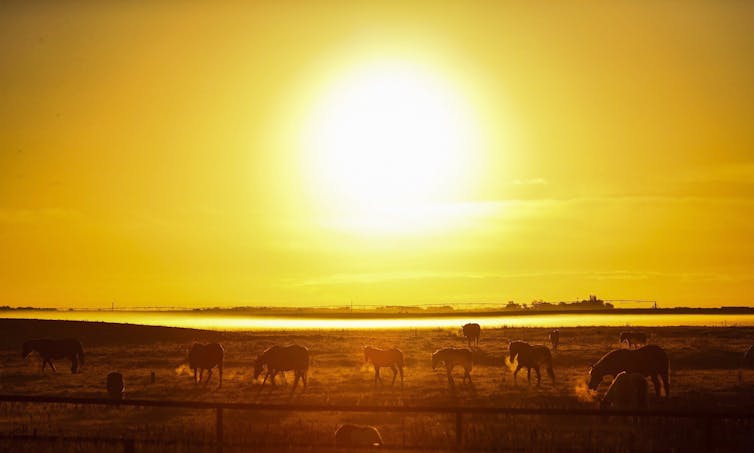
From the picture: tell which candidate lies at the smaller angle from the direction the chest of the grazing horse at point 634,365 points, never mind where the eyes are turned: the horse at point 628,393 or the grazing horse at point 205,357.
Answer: the grazing horse

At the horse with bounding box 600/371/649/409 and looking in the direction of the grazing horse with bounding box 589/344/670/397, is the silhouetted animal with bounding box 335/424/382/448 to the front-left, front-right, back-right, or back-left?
back-left

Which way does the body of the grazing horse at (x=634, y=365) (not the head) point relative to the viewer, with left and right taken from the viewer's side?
facing to the left of the viewer

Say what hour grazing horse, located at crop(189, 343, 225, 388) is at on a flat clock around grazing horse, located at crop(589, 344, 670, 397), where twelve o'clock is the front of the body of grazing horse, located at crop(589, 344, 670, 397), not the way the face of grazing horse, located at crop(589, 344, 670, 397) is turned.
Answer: grazing horse, located at crop(189, 343, 225, 388) is roughly at 12 o'clock from grazing horse, located at crop(589, 344, 670, 397).

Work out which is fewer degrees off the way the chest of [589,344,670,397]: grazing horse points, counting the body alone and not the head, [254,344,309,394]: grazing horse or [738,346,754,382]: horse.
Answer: the grazing horse

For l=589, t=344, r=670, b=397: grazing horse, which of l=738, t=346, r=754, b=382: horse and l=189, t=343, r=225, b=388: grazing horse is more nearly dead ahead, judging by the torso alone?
the grazing horse

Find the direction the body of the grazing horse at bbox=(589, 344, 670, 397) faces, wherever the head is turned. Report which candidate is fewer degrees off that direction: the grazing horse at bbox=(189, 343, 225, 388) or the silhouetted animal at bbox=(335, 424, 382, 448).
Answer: the grazing horse

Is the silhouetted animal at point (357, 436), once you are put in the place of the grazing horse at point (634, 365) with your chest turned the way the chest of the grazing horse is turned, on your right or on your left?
on your left

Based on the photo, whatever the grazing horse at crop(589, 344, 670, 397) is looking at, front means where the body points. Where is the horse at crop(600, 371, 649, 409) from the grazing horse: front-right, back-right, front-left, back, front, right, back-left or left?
left

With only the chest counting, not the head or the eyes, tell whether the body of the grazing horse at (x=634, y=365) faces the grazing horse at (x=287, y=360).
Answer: yes
